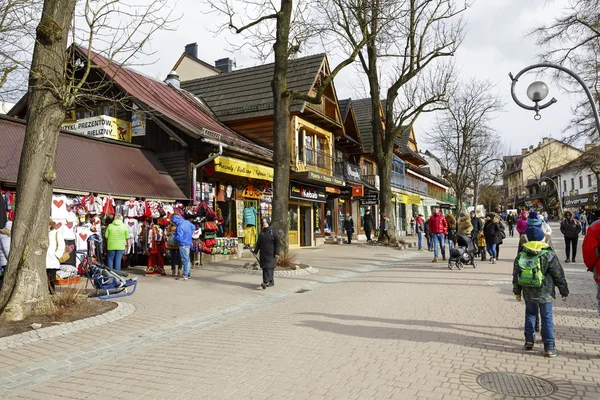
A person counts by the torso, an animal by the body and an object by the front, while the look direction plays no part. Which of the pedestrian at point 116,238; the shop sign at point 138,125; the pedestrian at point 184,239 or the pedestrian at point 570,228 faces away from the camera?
the pedestrian at point 116,238

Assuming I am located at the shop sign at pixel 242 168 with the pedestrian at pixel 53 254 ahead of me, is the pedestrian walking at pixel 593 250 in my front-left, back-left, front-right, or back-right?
front-left

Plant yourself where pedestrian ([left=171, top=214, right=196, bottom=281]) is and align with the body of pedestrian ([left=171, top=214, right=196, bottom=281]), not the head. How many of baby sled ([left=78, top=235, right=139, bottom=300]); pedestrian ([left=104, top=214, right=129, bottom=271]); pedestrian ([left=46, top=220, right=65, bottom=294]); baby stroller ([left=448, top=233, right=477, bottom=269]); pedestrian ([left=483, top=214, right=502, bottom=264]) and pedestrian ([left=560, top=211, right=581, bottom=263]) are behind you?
3

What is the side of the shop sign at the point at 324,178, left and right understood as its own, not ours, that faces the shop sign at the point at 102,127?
right

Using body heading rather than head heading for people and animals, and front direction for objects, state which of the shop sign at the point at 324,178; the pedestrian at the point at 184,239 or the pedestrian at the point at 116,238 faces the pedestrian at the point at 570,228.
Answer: the shop sign

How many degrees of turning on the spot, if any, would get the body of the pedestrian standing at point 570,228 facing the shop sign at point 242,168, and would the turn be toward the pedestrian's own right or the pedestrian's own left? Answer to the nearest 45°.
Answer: approximately 90° to the pedestrian's own right

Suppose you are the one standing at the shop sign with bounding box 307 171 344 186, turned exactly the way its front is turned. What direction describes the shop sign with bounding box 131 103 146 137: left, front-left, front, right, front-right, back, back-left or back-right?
right

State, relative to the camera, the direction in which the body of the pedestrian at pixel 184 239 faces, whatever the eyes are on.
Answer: to the viewer's left

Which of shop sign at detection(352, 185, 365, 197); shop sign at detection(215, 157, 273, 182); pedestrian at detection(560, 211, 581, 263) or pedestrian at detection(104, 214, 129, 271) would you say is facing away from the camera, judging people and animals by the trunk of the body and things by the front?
pedestrian at detection(104, 214, 129, 271)

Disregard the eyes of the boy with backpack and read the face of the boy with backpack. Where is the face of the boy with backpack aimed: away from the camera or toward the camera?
away from the camera

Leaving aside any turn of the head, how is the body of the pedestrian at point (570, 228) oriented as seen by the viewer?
toward the camera

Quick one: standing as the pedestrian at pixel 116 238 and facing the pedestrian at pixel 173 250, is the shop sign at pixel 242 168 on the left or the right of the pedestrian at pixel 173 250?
left

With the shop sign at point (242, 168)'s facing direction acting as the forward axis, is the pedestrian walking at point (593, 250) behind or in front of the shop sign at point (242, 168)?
in front

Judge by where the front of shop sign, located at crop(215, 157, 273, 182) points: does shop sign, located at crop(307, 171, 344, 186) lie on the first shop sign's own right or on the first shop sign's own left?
on the first shop sign's own left

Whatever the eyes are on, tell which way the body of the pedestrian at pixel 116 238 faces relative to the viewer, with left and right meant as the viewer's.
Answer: facing away from the viewer
